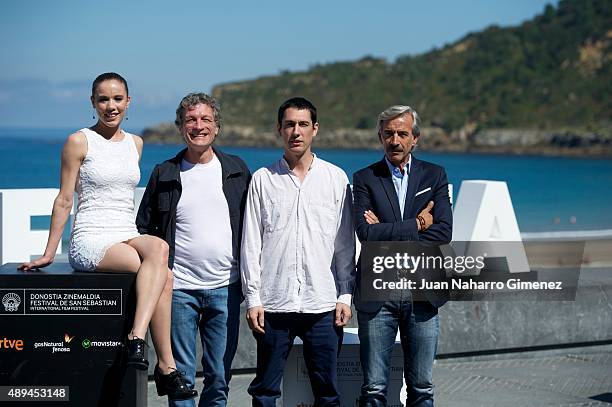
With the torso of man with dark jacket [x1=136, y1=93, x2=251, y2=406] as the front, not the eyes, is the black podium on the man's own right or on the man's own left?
on the man's own right

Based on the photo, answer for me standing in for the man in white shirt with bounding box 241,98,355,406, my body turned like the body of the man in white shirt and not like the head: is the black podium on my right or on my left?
on my right

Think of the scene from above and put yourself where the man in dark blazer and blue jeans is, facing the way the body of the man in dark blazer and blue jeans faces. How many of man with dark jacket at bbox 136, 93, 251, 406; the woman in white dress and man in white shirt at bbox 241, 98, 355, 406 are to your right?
3

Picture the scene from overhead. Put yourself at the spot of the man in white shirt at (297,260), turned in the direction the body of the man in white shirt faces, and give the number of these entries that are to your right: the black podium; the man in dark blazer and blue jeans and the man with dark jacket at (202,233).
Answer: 2

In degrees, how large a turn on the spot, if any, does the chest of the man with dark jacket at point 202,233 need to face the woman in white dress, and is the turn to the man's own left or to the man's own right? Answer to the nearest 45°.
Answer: approximately 90° to the man's own right

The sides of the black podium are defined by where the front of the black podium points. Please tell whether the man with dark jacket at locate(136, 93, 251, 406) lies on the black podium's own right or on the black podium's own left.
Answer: on the black podium's own left

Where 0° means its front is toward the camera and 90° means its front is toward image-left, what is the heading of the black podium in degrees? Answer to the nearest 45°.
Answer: approximately 0°

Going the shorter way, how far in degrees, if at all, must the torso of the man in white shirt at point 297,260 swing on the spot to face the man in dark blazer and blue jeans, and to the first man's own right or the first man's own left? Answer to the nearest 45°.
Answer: approximately 90° to the first man's own left

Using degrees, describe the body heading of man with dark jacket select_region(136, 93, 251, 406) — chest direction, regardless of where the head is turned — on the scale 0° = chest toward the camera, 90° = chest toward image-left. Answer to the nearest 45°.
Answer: approximately 0°
